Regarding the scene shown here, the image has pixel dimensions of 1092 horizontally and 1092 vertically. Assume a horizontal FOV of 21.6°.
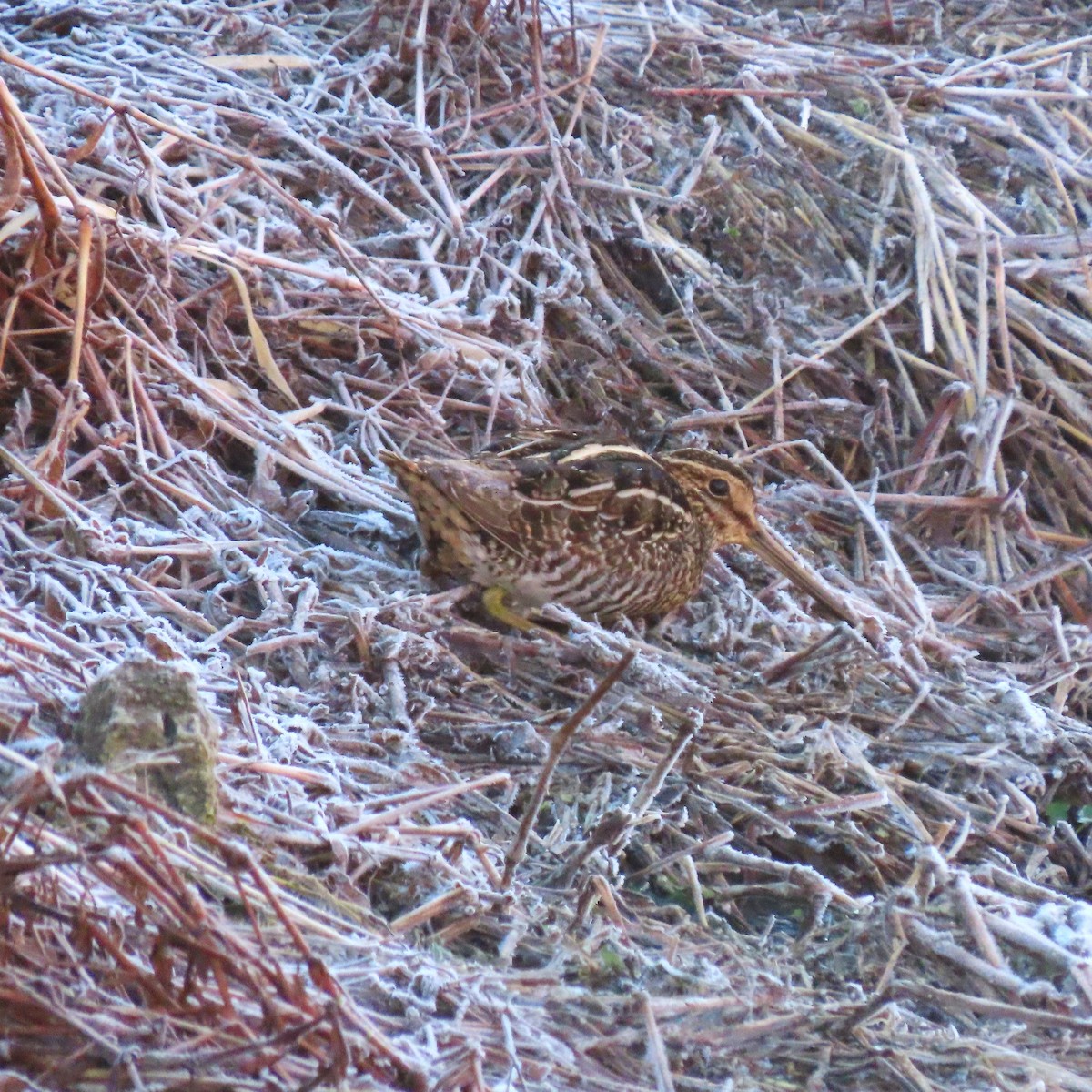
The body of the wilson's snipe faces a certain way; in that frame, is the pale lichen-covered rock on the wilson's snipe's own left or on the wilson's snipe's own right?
on the wilson's snipe's own right

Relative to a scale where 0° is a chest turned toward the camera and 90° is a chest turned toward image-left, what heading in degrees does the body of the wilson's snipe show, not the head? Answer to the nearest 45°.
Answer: approximately 270°
